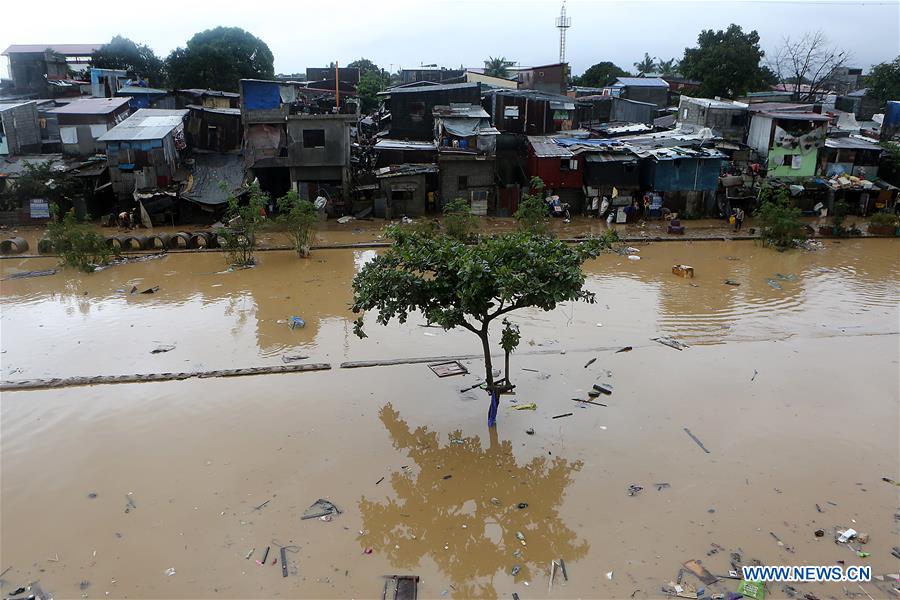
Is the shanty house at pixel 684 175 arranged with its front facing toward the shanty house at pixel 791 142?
no

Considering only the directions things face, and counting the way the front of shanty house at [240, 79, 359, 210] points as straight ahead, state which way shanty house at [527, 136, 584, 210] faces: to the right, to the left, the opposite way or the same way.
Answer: the same way

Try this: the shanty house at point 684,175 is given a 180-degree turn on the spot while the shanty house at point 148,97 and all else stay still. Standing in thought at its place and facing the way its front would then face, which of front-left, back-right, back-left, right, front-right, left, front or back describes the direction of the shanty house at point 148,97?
left

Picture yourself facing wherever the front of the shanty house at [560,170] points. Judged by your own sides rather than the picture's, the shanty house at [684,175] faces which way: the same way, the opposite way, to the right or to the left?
the same way

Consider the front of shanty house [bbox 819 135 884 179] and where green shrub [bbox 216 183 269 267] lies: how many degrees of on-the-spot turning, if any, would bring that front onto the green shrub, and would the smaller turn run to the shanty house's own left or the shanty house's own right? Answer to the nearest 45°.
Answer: approximately 45° to the shanty house's own right

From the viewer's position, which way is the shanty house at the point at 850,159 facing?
facing the viewer

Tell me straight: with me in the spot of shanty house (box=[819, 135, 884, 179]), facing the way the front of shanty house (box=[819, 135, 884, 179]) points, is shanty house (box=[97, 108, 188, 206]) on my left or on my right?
on my right

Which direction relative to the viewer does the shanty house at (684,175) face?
toward the camera

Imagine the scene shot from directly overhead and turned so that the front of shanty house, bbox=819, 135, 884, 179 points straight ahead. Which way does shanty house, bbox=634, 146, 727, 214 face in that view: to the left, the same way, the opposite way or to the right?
the same way

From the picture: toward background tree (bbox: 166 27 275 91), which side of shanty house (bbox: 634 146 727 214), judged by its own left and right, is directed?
right

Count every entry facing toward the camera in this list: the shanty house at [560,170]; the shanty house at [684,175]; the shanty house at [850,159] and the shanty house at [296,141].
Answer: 4

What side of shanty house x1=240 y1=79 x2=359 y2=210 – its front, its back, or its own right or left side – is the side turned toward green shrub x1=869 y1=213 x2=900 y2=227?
left

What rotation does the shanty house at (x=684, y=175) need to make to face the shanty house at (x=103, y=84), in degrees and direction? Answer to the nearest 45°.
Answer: approximately 90° to its right

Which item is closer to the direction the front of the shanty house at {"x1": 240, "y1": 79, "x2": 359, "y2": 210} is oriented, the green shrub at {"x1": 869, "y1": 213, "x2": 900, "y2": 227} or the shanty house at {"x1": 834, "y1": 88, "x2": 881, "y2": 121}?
the green shrub

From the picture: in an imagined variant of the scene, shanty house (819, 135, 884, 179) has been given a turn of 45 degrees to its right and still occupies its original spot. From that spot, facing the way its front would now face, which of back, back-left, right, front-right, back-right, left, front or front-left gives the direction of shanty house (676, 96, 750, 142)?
front-right

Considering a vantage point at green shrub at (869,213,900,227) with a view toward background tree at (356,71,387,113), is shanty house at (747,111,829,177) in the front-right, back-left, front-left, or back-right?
front-right

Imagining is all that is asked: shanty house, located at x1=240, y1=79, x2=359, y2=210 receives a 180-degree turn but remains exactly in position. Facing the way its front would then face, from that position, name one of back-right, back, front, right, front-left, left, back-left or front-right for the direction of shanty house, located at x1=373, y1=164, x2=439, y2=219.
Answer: right

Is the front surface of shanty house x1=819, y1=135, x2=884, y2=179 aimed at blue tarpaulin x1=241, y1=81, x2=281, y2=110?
no

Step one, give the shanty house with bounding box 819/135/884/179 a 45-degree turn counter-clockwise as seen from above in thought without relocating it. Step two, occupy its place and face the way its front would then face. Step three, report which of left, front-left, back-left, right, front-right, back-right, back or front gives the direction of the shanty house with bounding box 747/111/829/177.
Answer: right
